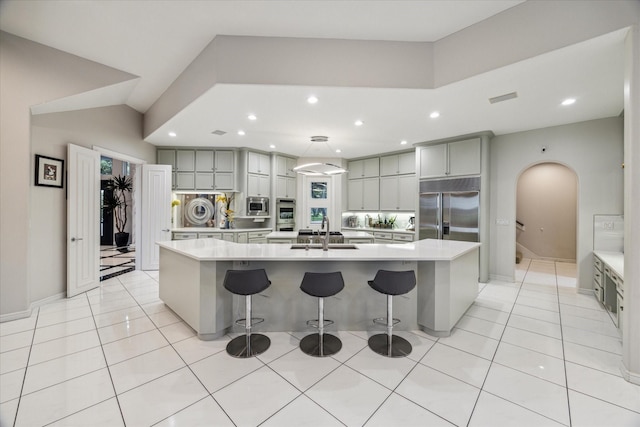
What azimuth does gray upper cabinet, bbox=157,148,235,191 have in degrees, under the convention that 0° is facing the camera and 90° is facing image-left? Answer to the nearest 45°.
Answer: approximately 0°

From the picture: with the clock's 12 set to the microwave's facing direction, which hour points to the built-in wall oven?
The built-in wall oven is roughly at 8 o'clock from the microwave.

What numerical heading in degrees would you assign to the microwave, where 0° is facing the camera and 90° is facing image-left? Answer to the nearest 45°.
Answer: approximately 0°

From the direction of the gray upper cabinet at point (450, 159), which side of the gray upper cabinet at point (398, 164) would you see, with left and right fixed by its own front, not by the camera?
left

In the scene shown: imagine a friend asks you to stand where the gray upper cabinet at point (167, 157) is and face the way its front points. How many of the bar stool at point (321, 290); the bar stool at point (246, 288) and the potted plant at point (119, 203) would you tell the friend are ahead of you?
2

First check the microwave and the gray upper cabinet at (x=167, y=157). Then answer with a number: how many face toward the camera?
2

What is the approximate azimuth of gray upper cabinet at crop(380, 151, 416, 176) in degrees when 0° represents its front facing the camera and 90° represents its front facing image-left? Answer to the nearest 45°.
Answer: approximately 45°

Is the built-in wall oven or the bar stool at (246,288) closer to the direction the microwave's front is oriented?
the bar stool

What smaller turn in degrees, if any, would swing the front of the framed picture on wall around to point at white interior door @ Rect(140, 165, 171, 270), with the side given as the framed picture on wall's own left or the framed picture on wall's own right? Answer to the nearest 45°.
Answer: approximately 90° to the framed picture on wall's own left

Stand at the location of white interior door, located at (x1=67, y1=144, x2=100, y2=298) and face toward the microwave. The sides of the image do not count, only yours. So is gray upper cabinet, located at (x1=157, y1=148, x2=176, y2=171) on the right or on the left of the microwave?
left
